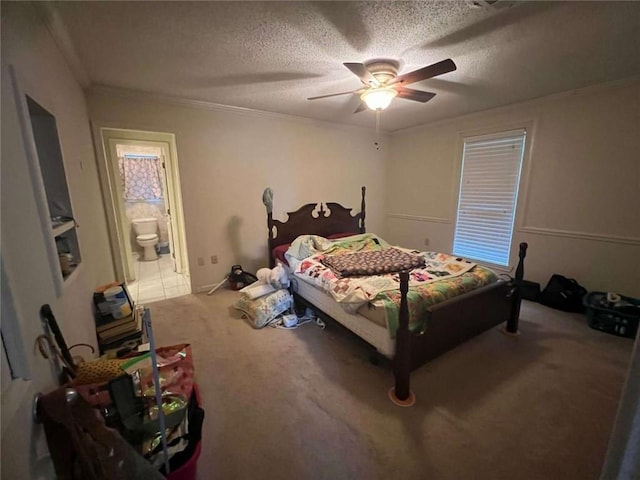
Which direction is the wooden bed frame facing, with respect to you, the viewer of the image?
facing the viewer and to the right of the viewer

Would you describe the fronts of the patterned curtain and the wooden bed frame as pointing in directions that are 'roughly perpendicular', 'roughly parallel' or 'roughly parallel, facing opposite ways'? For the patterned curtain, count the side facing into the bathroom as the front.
roughly parallel

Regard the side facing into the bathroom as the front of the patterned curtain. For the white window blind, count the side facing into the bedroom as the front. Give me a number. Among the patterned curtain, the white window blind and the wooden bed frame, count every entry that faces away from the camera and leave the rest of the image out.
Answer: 0

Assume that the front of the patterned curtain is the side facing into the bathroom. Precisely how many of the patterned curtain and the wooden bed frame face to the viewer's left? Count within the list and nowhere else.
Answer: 0

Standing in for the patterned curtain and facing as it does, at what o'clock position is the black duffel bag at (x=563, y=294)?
The black duffel bag is roughly at 11 o'clock from the patterned curtain.

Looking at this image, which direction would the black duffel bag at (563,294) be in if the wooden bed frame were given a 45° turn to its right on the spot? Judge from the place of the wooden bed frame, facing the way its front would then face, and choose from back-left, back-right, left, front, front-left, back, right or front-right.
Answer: back-left

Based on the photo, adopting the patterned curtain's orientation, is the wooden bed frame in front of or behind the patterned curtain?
in front

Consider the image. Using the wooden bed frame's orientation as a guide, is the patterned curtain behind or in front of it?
behind

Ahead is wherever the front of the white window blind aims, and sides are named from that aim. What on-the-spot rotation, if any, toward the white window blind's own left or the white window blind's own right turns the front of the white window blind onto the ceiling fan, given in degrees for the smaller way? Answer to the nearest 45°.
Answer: approximately 45° to the white window blind's own left

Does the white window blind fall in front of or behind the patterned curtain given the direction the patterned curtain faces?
in front

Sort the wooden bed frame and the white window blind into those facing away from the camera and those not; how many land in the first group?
0

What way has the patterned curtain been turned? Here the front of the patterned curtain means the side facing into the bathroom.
toward the camera

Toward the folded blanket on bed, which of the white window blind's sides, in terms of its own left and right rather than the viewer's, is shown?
front

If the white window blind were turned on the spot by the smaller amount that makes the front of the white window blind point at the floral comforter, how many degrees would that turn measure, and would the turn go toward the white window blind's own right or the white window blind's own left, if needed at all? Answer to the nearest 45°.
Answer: approximately 45° to the white window blind's own left

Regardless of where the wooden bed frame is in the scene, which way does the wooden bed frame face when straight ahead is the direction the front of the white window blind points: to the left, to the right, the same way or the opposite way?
to the left

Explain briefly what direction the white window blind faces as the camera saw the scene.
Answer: facing the viewer and to the left of the viewer
